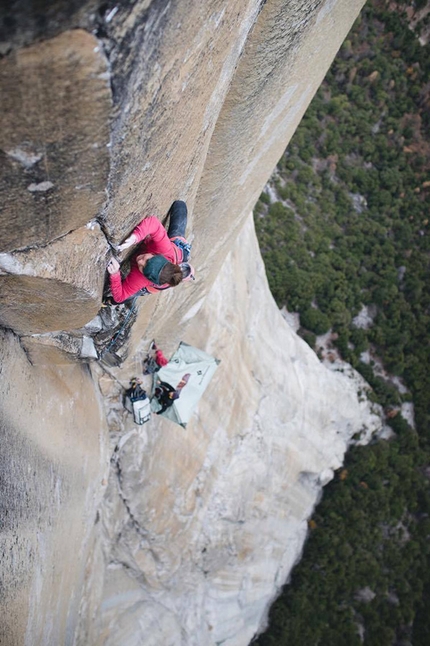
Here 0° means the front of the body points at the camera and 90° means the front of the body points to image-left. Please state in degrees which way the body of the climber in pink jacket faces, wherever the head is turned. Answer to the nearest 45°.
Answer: approximately 90°
